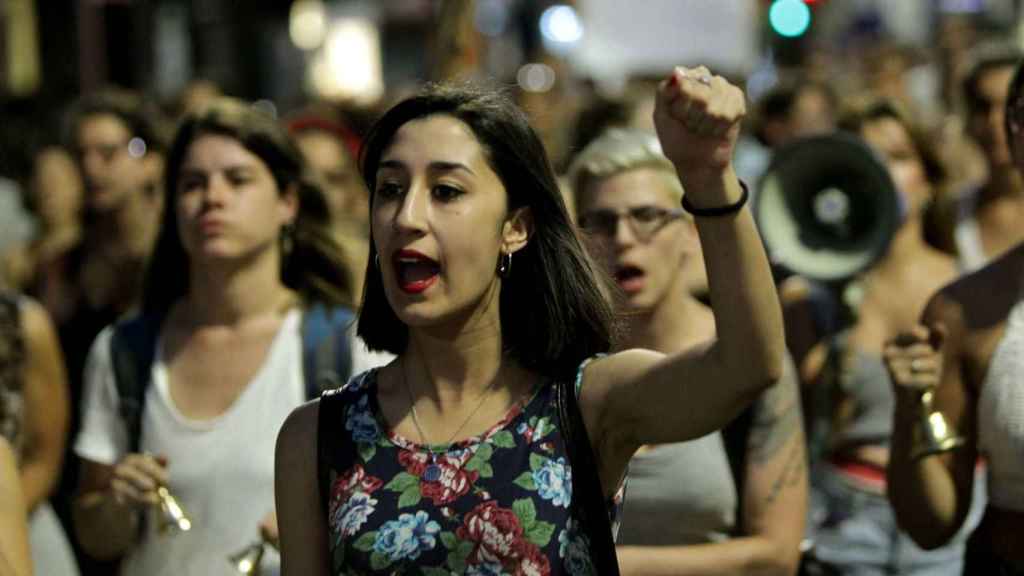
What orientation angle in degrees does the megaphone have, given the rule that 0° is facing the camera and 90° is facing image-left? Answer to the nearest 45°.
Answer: approximately 0°
